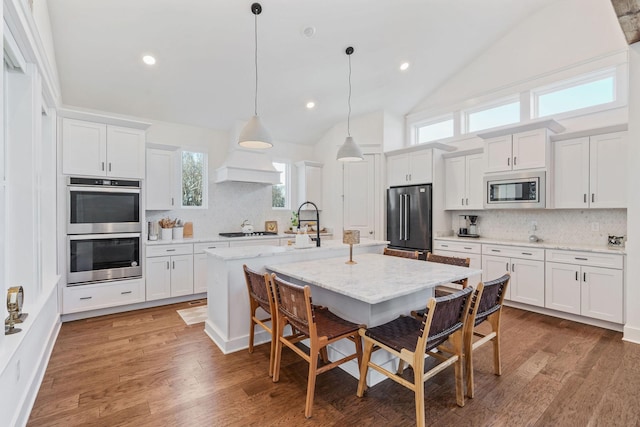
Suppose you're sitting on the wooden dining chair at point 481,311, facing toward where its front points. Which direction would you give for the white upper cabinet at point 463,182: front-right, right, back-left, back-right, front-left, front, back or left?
front-right

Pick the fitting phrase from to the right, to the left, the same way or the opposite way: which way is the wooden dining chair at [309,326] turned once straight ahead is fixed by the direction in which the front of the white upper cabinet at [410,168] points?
the opposite way

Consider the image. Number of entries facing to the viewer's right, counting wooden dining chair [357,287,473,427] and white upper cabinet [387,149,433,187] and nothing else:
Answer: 0

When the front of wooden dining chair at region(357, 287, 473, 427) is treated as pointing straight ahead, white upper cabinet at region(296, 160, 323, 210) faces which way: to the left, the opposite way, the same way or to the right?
the opposite way

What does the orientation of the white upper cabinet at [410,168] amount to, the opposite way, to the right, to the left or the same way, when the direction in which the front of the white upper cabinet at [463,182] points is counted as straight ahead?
the same way

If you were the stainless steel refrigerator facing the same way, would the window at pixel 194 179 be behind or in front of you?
in front

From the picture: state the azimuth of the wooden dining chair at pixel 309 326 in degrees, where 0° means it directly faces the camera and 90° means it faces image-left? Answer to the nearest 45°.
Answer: approximately 225°

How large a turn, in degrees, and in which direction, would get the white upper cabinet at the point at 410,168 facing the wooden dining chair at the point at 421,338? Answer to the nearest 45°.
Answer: approximately 45° to its left

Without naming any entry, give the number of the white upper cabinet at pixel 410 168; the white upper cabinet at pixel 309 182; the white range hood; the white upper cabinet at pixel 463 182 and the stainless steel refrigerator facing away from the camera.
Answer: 0

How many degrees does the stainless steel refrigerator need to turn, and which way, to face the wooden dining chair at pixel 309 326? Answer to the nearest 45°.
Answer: approximately 45° to its left

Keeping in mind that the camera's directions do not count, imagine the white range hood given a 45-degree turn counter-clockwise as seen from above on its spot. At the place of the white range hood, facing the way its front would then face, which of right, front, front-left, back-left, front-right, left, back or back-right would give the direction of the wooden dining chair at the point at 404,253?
front-right

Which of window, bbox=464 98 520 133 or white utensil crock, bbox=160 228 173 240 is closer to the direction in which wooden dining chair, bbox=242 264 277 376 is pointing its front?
the window

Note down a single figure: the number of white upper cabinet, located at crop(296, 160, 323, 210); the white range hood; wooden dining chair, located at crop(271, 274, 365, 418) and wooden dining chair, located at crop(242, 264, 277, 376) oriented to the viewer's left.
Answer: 0

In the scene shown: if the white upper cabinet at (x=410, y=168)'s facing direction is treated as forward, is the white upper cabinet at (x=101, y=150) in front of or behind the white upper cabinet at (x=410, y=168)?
in front

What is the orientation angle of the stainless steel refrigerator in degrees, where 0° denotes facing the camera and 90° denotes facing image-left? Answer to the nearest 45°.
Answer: approximately 45°

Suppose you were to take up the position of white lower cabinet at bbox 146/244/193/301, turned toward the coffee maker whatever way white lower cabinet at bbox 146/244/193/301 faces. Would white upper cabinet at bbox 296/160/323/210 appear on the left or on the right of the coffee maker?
left

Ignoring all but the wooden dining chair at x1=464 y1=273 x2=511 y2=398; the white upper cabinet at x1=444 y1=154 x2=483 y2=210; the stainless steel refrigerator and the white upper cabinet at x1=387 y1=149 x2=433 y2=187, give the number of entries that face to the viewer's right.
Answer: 0
